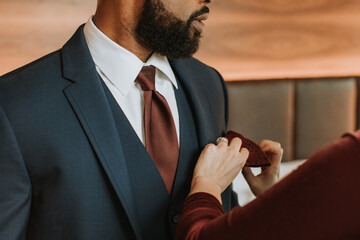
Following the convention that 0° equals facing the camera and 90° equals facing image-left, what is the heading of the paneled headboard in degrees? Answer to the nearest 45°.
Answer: approximately 0°
